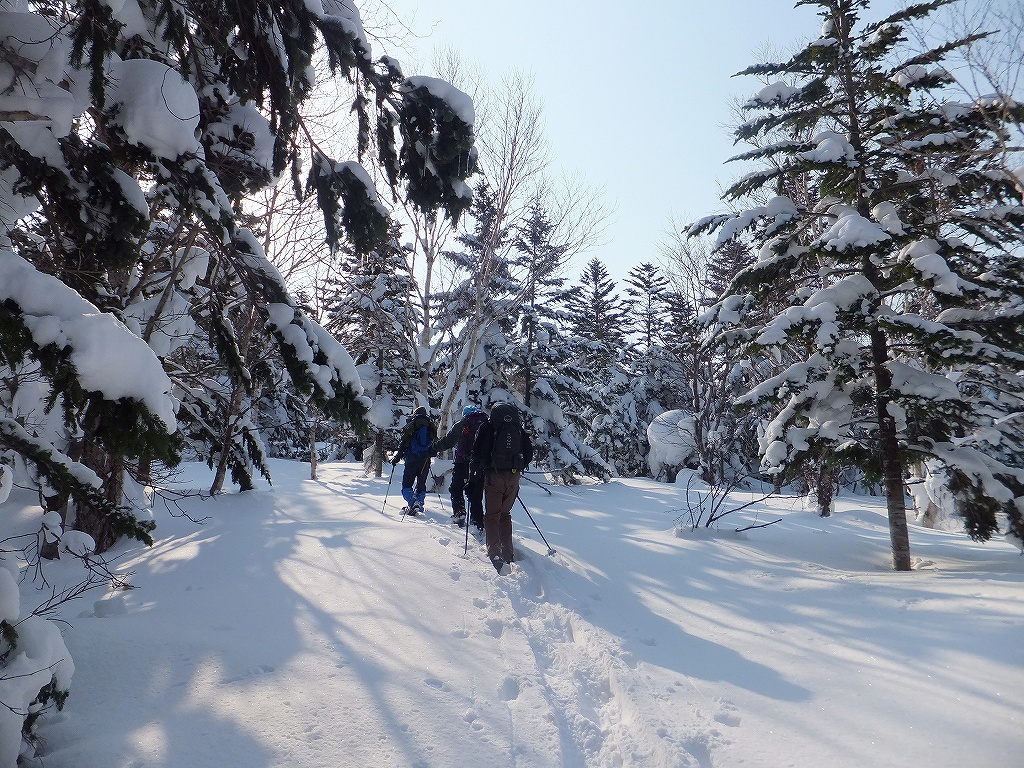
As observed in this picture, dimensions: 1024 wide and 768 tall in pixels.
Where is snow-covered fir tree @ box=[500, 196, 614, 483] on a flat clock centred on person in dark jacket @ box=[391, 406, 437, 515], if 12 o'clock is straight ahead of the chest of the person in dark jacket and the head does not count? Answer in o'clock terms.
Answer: The snow-covered fir tree is roughly at 1 o'clock from the person in dark jacket.

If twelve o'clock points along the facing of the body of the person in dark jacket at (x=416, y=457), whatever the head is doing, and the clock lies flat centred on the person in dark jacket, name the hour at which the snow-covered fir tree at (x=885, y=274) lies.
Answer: The snow-covered fir tree is roughly at 4 o'clock from the person in dark jacket.

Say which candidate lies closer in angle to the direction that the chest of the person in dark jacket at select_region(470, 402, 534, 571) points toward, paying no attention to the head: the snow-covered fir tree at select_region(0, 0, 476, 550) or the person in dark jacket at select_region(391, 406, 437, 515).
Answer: the person in dark jacket

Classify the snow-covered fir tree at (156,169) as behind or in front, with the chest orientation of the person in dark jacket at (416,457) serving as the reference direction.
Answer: behind

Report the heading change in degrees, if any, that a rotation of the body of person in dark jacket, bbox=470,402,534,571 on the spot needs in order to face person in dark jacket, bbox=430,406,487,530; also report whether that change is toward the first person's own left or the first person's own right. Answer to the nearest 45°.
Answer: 0° — they already face them

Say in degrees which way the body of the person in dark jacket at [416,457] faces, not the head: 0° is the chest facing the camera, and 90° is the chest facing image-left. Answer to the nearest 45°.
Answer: approximately 180°

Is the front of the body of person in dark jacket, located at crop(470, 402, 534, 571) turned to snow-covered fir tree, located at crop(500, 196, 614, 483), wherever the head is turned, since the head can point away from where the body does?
yes

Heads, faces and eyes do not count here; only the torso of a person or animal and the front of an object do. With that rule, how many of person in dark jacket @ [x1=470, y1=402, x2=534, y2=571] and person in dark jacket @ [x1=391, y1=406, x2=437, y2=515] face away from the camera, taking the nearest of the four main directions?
2

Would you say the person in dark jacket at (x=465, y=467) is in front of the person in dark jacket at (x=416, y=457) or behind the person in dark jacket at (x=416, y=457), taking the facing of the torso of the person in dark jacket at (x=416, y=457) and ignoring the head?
behind

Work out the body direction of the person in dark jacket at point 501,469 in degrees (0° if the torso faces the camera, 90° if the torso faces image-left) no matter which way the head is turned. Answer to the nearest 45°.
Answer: approximately 180°
